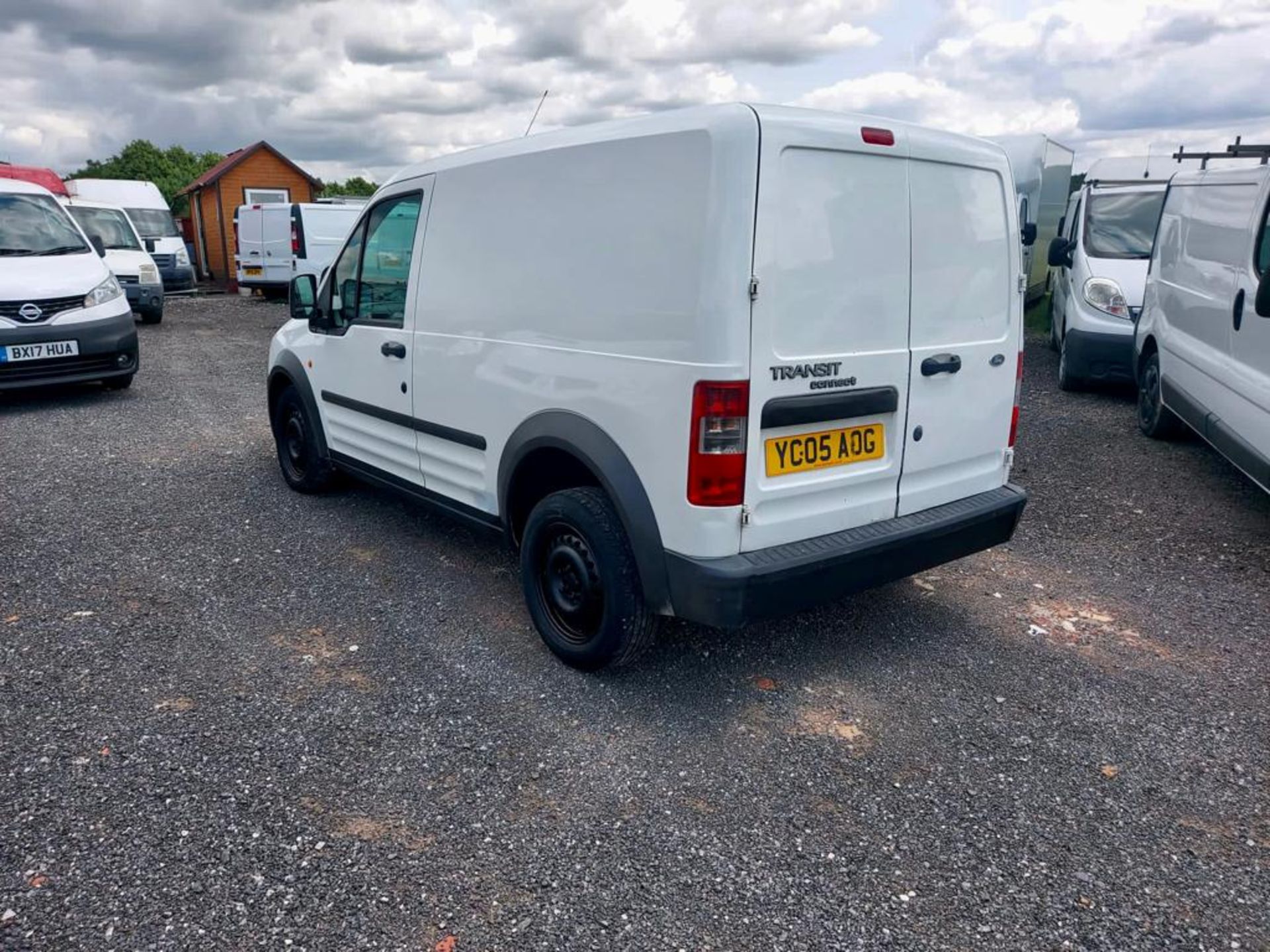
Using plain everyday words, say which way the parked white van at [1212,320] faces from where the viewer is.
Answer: facing the viewer and to the right of the viewer

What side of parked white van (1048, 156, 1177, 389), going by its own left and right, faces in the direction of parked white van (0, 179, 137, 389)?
right

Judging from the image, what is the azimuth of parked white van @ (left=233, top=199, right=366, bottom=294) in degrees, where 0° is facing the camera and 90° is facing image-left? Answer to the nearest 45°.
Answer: approximately 225°

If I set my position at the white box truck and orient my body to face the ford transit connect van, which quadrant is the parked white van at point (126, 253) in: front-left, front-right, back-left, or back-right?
front-right

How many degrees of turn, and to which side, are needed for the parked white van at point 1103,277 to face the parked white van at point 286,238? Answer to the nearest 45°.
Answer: approximately 135° to its right

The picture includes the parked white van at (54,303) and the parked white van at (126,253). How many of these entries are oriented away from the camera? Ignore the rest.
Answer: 0

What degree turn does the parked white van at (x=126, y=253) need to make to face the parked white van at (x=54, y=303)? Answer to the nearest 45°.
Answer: approximately 45° to its right

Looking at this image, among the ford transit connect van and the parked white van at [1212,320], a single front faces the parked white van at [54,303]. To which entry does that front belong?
the ford transit connect van

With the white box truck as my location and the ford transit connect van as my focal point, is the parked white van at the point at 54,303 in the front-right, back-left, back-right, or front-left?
front-right

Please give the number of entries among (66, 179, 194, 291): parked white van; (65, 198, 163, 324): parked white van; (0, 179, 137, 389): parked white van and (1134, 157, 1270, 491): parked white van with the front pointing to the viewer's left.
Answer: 0

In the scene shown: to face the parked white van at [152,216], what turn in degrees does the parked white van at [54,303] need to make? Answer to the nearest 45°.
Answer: approximately 135° to its left

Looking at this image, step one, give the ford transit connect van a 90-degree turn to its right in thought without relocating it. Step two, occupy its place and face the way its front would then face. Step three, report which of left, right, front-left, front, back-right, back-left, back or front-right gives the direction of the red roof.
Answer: left

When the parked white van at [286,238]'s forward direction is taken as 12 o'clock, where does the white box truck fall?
The white box truck is roughly at 3 o'clock from the parked white van.

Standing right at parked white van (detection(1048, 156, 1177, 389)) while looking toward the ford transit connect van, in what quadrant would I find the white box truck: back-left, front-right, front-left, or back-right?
back-right

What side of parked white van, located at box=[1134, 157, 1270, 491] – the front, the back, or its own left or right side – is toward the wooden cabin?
back
